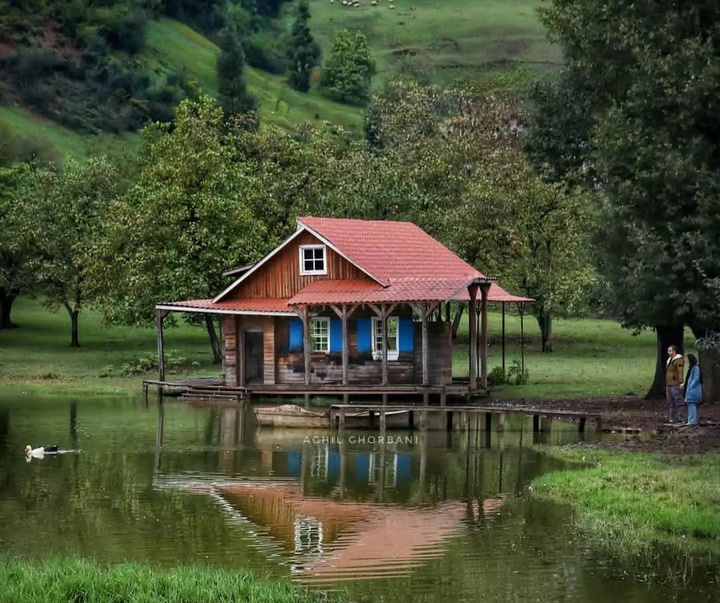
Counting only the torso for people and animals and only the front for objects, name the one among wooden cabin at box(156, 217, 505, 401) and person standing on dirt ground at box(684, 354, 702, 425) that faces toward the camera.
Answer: the wooden cabin

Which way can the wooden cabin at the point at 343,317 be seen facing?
toward the camera

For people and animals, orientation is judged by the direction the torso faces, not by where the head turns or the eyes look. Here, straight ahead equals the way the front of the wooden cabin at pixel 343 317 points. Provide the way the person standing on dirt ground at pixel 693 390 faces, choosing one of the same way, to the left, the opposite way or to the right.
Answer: to the right

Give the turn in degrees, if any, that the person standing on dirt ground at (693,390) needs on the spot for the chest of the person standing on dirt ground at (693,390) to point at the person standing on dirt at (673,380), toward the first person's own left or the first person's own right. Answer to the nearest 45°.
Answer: approximately 45° to the first person's own right

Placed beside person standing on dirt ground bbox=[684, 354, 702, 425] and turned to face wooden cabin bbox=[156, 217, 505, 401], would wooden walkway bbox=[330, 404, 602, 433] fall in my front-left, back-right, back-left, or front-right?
front-left

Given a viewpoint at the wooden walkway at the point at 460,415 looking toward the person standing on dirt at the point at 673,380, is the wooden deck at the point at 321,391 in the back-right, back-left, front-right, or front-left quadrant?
back-left

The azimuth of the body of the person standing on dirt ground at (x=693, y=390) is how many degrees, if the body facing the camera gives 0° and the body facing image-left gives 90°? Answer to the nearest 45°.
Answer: approximately 90°

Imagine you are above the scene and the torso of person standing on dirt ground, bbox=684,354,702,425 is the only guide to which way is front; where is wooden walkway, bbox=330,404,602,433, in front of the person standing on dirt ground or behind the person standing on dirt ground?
in front

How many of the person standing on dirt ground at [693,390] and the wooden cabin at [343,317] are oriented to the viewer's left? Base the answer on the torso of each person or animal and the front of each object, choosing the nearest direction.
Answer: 1

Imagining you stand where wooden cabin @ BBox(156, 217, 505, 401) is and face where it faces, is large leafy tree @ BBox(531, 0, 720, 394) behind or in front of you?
in front

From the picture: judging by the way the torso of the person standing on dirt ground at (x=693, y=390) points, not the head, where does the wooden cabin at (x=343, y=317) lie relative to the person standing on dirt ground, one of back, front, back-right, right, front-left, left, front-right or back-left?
front-right
